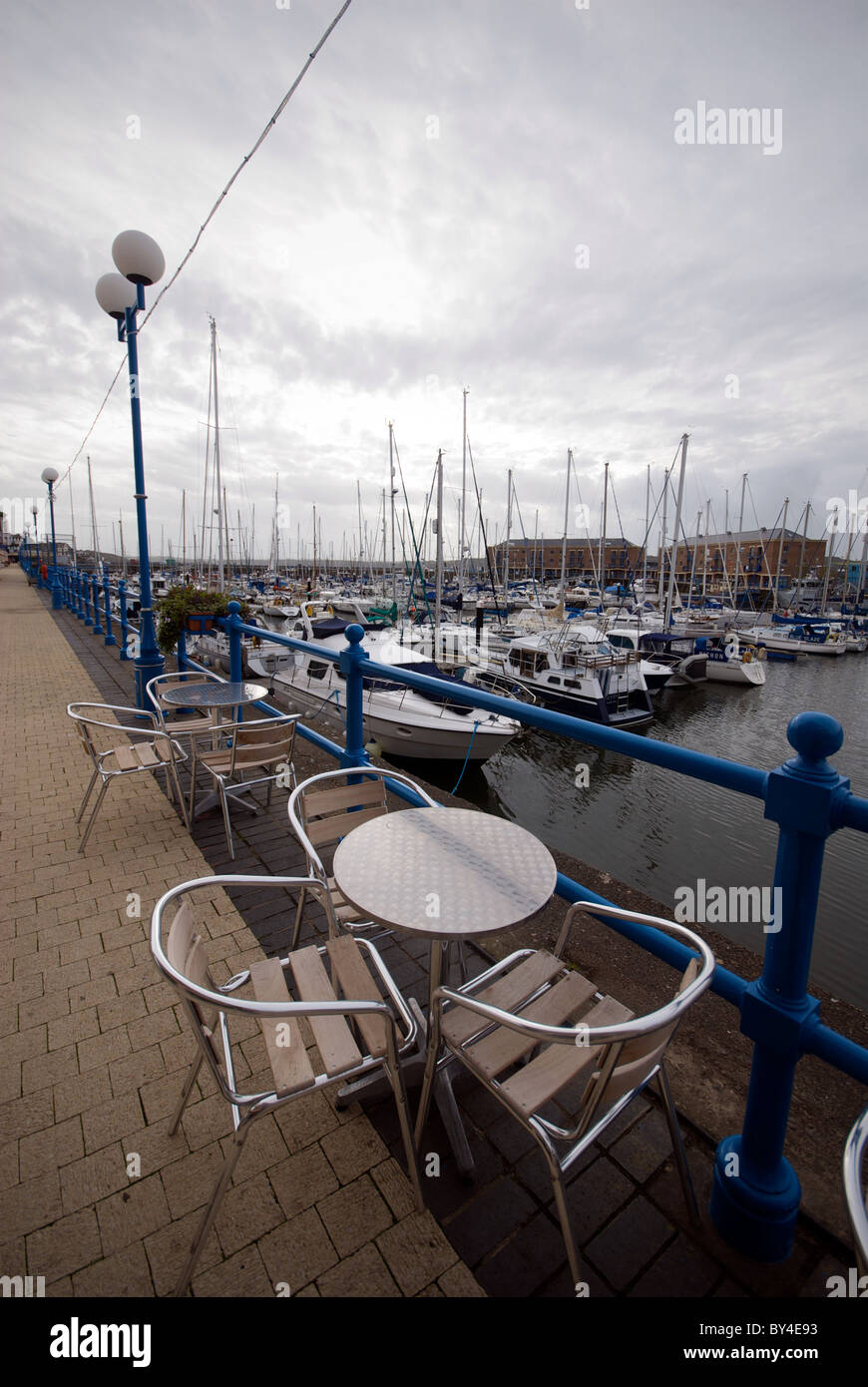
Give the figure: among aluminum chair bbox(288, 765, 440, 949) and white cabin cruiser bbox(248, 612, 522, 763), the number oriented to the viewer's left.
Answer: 0

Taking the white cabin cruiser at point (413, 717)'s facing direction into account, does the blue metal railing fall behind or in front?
in front

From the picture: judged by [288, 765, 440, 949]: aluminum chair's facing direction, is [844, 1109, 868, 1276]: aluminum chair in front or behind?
in front

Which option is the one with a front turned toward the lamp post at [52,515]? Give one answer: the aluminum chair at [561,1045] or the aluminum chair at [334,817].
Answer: the aluminum chair at [561,1045]

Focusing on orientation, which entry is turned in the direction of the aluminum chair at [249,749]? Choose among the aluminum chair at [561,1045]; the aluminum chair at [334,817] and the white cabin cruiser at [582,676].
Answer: the aluminum chair at [561,1045]

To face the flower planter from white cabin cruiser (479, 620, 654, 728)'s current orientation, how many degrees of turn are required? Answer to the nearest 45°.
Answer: approximately 135° to its left

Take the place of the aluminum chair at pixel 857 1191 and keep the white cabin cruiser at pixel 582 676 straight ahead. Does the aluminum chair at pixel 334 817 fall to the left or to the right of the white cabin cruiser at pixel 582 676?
left

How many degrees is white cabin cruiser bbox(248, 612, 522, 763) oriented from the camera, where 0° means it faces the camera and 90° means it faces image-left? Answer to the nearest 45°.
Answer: approximately 315°

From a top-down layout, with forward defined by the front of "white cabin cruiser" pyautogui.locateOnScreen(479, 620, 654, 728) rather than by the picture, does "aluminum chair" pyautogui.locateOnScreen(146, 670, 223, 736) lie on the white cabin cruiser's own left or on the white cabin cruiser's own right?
on the white cabin cruiser's own left

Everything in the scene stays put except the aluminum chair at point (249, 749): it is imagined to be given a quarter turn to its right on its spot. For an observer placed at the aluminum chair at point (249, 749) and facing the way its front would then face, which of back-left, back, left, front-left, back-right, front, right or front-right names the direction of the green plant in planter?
front-left

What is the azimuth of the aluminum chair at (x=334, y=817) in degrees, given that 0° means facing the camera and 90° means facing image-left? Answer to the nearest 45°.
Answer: approximately 315°

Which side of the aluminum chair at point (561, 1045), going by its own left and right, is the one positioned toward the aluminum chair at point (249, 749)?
front

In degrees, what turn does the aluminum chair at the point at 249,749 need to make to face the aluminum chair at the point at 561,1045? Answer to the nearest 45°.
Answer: approximately 135° to its left

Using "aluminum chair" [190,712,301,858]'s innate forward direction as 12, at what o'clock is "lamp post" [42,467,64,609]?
The lamp post is roughly at 1 o'clock from the aluminum chair.

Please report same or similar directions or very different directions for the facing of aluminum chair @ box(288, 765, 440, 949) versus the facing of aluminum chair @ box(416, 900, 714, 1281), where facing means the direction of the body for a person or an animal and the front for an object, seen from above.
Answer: very different directions

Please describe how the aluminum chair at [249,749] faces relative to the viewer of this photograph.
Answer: facing away from the viewer and to the left of the viewer
